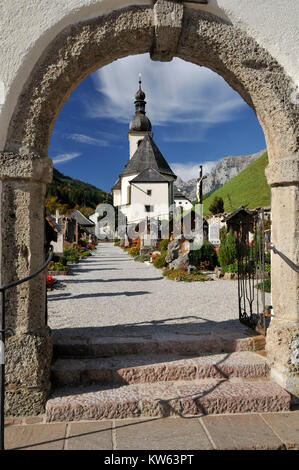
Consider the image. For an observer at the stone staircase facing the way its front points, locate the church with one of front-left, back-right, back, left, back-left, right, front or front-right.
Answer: back

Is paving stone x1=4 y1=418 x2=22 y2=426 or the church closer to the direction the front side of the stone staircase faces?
the paving stone

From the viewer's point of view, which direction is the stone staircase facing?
toward the camera

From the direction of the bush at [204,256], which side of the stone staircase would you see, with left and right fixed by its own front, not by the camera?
back

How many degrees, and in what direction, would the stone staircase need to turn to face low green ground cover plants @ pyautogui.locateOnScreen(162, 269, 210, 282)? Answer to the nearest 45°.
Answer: approximately 180°

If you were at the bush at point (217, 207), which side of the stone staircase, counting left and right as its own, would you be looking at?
back

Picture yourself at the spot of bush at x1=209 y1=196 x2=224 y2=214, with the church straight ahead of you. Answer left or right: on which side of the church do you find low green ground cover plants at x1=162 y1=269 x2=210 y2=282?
left

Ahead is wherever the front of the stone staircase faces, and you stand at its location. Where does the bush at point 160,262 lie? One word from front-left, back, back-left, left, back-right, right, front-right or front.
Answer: back

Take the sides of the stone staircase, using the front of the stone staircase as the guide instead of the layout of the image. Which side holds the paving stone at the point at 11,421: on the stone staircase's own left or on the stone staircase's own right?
on the stone staircase's own right
